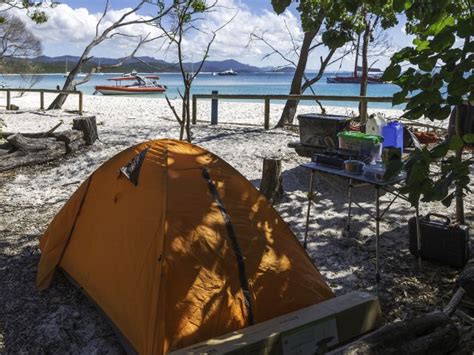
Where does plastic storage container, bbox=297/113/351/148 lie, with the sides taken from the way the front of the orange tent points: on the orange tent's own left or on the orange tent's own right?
on the orange tent's own left

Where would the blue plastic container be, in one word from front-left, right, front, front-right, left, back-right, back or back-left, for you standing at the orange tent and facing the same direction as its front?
left

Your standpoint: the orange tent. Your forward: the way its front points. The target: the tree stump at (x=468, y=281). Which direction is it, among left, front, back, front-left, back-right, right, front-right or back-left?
front-left

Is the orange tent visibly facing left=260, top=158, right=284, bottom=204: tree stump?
no

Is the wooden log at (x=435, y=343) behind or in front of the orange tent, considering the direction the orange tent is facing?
in front

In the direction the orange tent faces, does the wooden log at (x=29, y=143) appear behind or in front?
behind

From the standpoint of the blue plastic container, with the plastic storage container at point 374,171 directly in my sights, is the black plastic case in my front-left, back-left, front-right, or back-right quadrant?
front-left

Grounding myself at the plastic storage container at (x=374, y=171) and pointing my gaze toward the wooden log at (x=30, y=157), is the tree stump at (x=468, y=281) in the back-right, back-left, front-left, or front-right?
back-left

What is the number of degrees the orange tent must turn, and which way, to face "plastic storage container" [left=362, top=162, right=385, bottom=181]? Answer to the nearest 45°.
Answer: approximately 90° to its left
